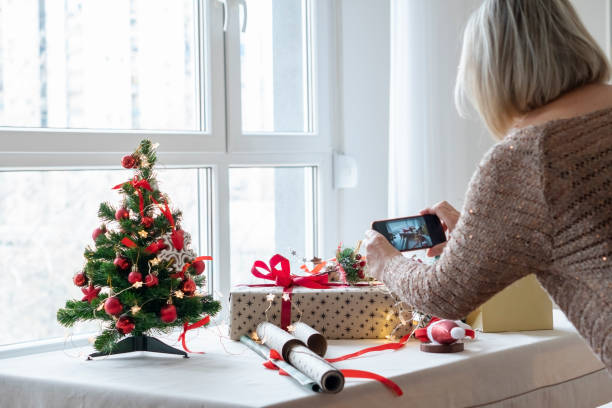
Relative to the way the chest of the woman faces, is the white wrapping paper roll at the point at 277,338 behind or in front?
in front

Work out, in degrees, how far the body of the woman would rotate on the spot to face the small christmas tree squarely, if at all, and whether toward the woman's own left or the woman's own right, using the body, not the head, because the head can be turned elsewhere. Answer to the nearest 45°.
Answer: approximately 45° to the woman's own left

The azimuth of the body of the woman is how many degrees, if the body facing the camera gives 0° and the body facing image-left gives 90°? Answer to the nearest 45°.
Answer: approximately 135°

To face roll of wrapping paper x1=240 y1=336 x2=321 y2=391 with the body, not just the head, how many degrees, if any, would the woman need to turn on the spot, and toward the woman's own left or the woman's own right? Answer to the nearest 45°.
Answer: approximately 45° to the woman's own left

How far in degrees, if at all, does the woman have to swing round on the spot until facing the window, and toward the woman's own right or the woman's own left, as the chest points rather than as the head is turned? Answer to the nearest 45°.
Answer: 0° — they already face it

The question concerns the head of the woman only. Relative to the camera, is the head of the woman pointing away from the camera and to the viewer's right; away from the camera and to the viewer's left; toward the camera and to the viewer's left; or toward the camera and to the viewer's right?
away from the camera and to the viewer's left

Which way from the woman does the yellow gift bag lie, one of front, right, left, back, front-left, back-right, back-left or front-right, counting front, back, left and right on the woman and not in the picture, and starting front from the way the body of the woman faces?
front-right

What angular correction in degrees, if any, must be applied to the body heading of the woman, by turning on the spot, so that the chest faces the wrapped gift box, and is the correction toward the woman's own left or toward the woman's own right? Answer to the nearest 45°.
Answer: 0° — they already face it
